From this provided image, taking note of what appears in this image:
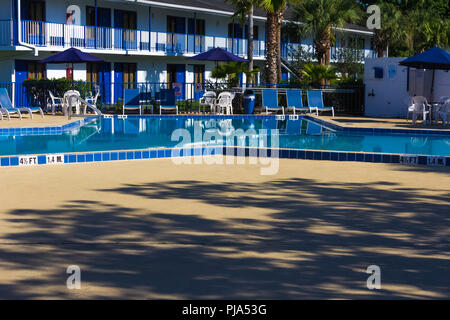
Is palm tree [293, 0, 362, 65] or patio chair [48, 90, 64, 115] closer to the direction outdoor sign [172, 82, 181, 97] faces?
the patio chair

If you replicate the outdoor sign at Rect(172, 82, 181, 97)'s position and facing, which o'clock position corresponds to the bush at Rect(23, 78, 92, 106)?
The bush is roughly at 3 o'clock from the outdoor sign.

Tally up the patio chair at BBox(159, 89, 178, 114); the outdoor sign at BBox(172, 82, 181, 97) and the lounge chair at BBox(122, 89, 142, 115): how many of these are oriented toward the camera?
3

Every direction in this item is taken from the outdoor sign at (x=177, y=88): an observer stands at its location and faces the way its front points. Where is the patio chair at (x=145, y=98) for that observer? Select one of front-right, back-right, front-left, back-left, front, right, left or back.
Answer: front-right

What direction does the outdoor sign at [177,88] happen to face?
toward the camera

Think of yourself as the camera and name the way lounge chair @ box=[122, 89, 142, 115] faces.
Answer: facing the viewer

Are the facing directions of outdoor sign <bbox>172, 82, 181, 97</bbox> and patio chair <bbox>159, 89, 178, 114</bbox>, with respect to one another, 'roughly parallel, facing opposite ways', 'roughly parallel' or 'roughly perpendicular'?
roughly parallel

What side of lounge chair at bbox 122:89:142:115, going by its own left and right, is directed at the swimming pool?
front

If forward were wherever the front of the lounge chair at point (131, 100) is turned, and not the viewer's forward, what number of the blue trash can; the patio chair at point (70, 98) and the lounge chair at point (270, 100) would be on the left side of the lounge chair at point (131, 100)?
2

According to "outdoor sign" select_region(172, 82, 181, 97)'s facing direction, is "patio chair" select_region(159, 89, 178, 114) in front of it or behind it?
in front

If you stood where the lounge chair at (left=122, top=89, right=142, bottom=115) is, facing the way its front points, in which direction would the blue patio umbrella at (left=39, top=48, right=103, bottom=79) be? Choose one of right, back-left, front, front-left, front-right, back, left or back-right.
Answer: right

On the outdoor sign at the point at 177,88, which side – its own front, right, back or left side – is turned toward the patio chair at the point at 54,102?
right

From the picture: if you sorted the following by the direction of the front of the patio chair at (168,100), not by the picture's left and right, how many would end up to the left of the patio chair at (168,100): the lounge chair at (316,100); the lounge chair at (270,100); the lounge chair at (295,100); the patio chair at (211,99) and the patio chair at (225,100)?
5

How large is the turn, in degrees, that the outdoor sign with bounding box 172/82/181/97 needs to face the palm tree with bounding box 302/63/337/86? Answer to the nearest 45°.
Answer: approximately 90° to its left

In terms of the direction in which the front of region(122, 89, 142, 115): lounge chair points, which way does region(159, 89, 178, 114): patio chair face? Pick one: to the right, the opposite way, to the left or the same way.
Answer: the same way

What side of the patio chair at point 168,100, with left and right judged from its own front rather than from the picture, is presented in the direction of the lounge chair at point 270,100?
left

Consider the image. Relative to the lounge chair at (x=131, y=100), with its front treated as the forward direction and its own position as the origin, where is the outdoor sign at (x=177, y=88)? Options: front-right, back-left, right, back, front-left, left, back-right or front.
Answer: back-left

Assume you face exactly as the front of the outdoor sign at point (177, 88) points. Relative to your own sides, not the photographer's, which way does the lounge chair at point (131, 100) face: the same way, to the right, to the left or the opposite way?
the same way

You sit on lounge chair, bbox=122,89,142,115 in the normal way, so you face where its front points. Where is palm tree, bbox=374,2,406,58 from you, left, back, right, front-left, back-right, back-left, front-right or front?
back-left
